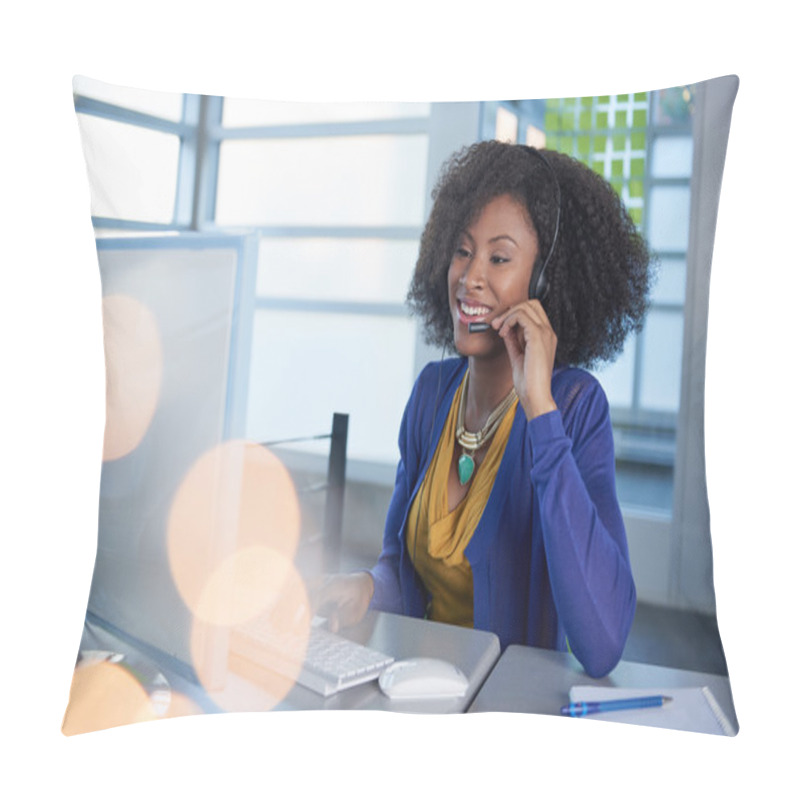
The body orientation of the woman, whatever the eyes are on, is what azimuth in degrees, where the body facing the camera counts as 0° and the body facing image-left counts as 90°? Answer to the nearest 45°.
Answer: approximately 45°

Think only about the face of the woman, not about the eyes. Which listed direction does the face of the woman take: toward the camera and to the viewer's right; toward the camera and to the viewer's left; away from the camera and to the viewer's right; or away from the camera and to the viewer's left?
toward the camera and to the viewer's left
